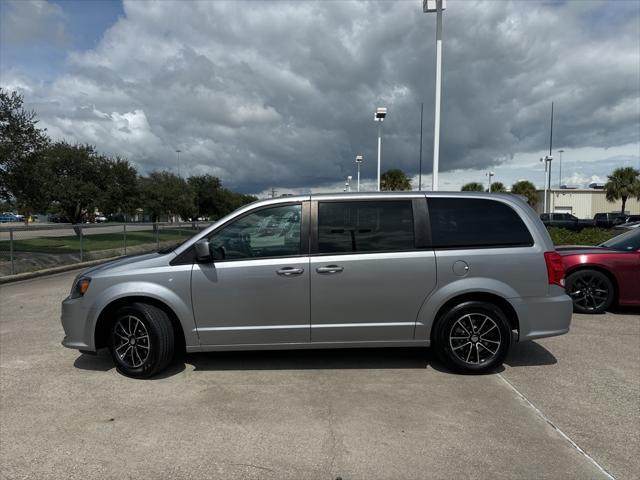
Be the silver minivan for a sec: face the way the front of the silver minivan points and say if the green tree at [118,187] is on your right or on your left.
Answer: on your right

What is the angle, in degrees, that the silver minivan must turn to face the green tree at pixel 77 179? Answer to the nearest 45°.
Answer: approximately 45° to its right

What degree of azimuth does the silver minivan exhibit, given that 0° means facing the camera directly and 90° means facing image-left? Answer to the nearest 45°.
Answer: approximately 90°

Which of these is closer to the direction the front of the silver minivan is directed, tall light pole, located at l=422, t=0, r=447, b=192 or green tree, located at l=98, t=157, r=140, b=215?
the green tree

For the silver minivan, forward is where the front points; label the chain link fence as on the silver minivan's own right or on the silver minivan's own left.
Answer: on the silver minivan's own right

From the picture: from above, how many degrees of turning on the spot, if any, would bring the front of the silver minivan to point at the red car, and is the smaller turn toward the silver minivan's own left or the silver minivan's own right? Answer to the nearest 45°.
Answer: approximately 135° to the silver minivan's own right

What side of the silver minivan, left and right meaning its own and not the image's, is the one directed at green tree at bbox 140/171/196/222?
right

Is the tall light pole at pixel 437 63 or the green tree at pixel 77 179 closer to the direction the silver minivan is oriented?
the green tree

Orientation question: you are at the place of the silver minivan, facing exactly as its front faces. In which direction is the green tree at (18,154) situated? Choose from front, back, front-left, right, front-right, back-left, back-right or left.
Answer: front-right
